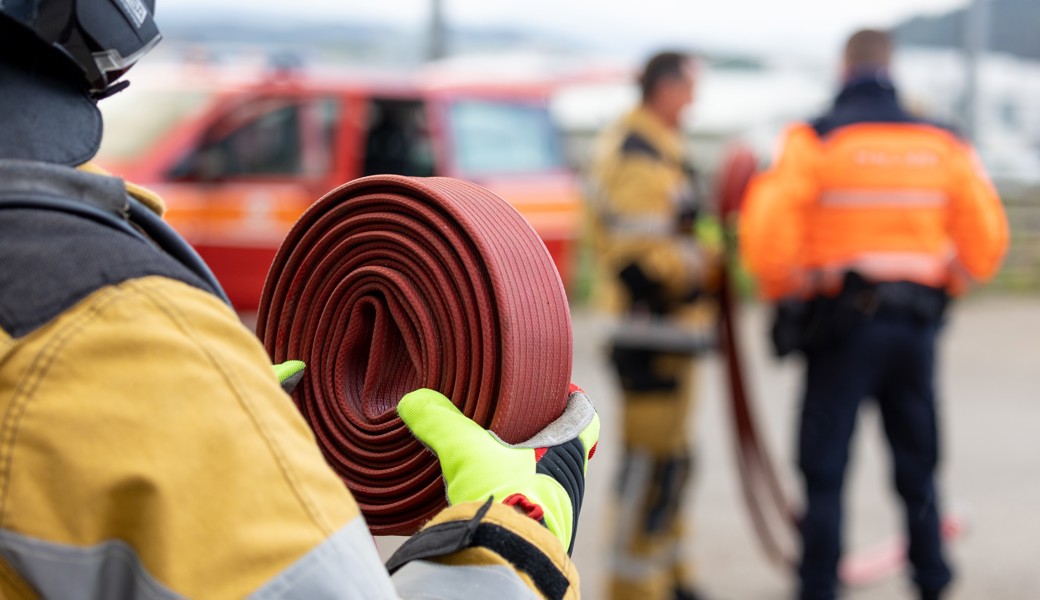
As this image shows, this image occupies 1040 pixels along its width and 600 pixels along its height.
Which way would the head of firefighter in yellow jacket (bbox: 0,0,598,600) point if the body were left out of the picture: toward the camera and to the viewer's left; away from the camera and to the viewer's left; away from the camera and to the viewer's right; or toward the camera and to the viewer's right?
away from the camera and to the viewer's right

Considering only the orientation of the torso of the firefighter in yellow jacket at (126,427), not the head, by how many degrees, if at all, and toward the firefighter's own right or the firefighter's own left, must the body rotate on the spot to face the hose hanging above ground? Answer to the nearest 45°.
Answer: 0° — they already face it

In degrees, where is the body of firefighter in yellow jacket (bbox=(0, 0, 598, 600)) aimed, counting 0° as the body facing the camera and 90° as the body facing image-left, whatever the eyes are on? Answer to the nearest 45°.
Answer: approximately 225°
